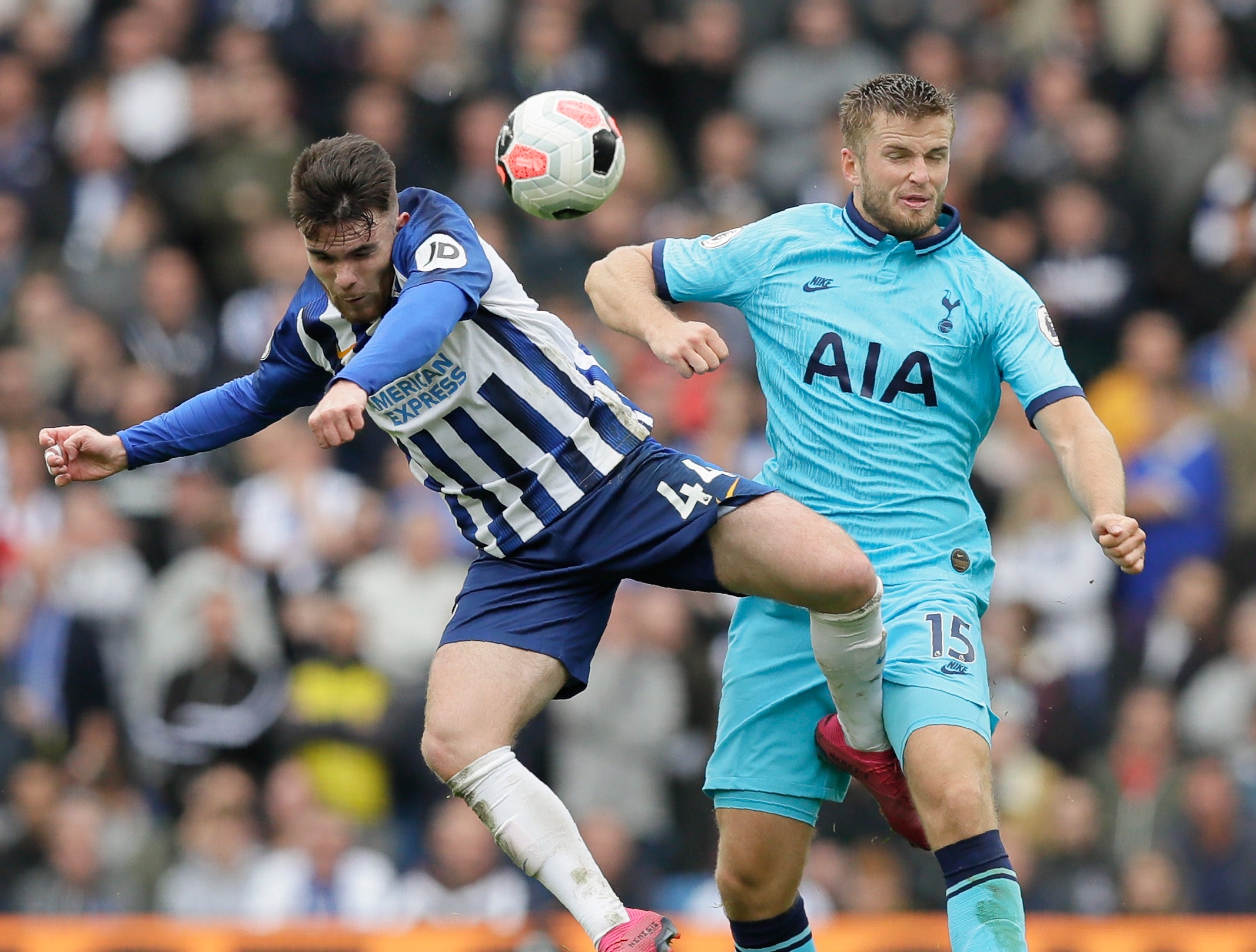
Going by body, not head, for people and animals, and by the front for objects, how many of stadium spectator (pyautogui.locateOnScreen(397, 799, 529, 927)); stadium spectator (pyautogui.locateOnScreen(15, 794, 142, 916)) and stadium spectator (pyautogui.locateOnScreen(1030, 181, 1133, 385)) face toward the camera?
3

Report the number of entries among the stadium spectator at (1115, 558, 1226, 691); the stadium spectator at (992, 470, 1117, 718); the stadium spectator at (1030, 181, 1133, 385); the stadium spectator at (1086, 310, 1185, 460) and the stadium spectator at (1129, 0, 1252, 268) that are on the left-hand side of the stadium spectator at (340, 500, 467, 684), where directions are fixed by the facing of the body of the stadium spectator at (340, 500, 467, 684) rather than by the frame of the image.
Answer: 5

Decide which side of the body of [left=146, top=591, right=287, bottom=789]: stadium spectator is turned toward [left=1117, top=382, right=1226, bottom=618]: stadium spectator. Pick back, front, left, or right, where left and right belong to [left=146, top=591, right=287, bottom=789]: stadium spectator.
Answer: left

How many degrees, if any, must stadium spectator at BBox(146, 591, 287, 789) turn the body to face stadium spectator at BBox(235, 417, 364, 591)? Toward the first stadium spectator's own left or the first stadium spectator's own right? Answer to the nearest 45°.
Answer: approximately 135° to the first stadium spectator's own left

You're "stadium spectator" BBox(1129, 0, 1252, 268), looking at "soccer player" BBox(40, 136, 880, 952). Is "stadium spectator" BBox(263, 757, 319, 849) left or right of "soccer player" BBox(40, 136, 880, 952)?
right

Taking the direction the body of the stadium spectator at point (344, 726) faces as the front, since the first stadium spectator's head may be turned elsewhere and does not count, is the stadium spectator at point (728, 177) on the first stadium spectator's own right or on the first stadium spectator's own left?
on the first stadium spectator's own left

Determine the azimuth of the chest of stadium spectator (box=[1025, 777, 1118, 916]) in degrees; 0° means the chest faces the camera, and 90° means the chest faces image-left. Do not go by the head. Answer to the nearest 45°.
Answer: approximately 0°

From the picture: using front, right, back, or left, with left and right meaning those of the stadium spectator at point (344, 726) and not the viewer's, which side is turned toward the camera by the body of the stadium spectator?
front

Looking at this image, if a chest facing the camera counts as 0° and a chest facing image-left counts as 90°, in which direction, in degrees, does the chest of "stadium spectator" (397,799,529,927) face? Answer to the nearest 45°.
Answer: approximately 0°
